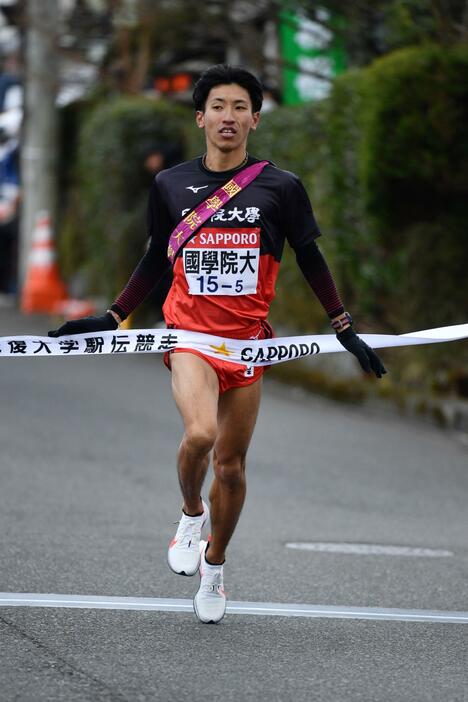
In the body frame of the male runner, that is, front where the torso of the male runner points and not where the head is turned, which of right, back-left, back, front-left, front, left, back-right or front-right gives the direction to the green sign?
back

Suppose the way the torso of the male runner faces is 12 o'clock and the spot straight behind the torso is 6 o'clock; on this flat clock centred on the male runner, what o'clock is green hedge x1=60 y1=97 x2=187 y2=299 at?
The green hedge is roughly at 6 o'clock from the male runner.

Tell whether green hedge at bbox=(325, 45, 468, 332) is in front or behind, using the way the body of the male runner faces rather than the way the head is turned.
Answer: behind

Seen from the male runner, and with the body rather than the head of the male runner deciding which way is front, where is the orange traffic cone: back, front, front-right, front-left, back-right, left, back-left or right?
back

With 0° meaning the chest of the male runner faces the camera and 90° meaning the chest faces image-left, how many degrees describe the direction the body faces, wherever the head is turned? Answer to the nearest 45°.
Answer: approximately 0°

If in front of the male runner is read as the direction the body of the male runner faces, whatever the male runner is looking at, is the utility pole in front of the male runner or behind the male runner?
behind
